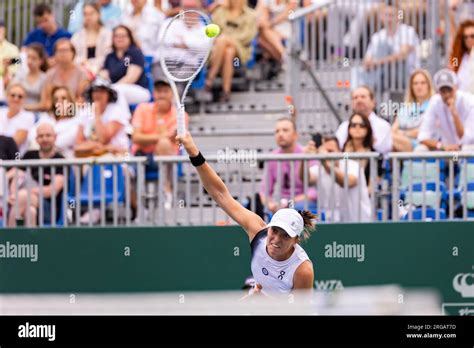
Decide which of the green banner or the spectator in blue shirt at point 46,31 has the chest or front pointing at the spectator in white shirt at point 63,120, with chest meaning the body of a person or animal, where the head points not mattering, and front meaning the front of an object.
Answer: the spectator in blue shirt

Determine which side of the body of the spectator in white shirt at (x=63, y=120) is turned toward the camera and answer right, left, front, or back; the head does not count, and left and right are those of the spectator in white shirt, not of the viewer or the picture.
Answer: front

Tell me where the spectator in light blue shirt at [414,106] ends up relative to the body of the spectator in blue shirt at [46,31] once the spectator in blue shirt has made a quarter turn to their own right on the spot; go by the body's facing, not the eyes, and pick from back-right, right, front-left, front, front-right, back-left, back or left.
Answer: back-left

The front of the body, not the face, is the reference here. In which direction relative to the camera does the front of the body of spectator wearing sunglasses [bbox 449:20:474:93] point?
toward the camera

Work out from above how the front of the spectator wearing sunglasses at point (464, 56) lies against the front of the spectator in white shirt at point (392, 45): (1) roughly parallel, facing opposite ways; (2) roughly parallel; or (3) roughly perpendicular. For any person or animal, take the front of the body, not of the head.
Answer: roughly parallel

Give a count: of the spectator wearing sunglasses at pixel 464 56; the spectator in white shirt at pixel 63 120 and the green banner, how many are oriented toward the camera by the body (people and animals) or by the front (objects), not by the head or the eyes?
3

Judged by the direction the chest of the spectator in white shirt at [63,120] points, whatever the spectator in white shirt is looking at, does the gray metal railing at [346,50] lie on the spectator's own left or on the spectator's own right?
on the spectator's own left

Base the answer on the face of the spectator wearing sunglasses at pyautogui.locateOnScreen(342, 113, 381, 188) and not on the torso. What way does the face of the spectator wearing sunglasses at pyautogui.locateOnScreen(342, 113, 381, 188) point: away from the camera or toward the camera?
toward the camera

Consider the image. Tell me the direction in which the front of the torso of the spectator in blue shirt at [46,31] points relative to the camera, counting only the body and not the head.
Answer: toward the camera

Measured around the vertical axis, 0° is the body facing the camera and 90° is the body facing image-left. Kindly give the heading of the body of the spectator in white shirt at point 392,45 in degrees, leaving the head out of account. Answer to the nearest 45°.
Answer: approximately 0°

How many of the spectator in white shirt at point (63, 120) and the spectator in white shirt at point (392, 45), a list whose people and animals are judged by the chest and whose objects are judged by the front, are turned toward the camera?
2

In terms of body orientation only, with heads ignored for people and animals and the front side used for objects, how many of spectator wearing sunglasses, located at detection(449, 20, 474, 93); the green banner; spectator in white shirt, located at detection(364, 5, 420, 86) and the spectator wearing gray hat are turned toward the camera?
4

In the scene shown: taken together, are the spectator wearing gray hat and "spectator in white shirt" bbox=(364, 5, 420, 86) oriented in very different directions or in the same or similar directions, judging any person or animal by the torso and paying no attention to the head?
same or similar directions

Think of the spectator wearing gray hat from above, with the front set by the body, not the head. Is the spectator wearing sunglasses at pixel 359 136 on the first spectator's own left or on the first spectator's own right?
on the first spectator's own right

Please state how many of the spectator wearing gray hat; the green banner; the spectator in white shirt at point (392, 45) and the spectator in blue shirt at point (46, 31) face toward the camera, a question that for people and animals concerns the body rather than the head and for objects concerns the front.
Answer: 4

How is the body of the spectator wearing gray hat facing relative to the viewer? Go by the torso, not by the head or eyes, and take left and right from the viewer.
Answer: facing the viewer

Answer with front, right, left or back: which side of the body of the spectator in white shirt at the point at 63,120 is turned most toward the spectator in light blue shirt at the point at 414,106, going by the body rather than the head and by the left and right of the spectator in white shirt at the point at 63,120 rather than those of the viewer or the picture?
left
